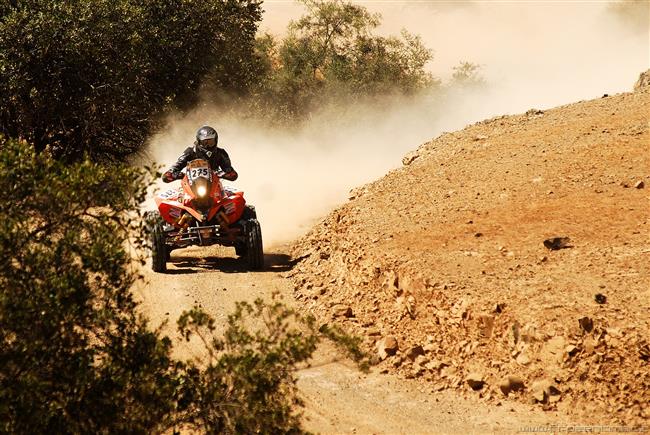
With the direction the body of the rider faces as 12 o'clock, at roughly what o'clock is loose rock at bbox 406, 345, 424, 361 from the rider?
The loose rock is roughly at 11 o'clock from the rider.

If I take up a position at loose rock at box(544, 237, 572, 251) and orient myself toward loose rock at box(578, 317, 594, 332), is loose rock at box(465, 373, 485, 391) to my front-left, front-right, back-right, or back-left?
front-right

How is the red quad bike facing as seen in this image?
toward the camera

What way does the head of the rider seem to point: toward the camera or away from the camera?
toward the camera

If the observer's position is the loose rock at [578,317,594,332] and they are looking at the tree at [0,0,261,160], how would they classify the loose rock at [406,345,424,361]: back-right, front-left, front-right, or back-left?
front-left

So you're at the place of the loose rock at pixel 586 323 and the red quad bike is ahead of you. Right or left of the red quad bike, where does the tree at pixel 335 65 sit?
right

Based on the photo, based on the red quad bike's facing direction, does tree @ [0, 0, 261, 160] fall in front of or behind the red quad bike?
behind

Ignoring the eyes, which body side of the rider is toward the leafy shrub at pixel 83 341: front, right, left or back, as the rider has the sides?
front

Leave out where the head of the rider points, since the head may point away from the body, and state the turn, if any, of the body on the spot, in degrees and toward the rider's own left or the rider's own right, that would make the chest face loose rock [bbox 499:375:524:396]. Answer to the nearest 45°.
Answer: approximately 45° to the rider's own left

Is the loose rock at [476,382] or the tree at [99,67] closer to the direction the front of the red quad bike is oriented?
the loose rock

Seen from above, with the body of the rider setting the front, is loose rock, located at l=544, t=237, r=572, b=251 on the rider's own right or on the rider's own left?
on the rider's own left

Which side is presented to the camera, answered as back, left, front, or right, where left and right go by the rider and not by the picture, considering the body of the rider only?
front

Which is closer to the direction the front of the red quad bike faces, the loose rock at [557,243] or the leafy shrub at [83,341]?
the leafy shrub
